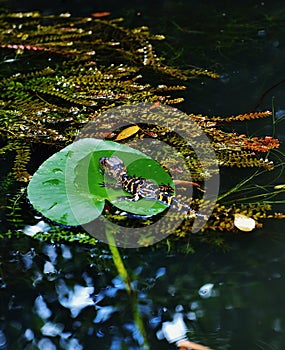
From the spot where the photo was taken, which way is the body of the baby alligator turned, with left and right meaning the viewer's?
facing away from the viewer and to the left of the viewer
